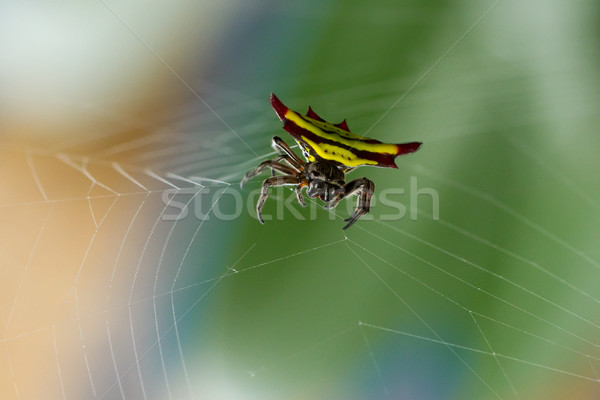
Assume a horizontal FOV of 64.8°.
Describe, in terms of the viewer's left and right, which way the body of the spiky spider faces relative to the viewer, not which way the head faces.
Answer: facing the viewer
